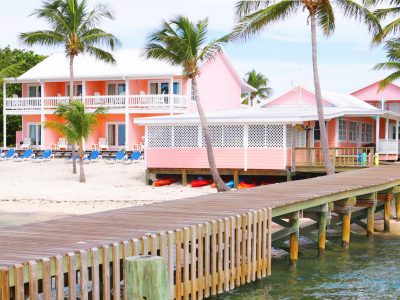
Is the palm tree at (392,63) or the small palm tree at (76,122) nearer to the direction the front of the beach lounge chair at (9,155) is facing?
the small palm tree

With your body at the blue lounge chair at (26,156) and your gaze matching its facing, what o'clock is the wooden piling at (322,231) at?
The wooden piling is roughly at 10 o'clock from the blue lounge chair.

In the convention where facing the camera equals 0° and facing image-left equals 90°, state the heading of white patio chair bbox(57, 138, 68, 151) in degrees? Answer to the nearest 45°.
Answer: approximately 0°

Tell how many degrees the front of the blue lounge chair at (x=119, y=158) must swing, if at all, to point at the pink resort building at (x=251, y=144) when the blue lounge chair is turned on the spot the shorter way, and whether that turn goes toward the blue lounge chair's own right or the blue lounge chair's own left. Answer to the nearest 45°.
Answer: approximately 90° to the blue lounge chair's own left

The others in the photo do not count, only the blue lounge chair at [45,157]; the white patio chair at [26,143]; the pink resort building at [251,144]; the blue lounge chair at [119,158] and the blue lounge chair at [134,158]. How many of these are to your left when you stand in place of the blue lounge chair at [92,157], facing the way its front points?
3

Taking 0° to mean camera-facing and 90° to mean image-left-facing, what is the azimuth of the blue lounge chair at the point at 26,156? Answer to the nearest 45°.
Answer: approximately 45°

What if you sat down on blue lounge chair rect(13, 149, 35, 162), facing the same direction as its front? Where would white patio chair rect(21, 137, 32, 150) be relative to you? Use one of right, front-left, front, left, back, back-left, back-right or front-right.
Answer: back-right
